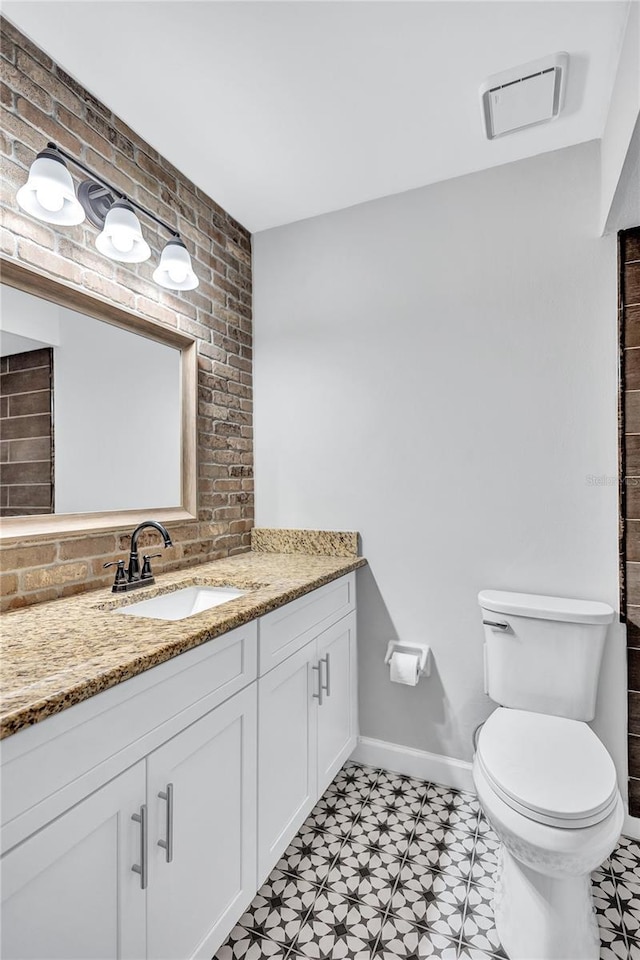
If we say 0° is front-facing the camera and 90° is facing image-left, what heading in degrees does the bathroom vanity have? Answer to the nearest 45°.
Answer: approximately 315°

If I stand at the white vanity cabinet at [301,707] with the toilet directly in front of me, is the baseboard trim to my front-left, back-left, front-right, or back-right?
front-left

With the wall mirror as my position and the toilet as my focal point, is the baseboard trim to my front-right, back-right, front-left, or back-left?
front-left

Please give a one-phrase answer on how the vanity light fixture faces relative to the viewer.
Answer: facing the viewer and to the right of the viewer

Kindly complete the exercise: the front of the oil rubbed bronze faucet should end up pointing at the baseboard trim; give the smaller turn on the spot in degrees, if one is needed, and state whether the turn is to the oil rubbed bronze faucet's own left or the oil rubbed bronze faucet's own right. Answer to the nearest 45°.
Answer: approximately 45° to the oil rubbed bronze faucet's own left

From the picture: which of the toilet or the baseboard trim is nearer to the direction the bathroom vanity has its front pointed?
the toilet

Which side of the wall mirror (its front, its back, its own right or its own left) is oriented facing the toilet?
front

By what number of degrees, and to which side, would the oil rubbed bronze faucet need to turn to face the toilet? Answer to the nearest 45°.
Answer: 0° — it already faces it
